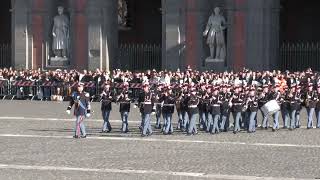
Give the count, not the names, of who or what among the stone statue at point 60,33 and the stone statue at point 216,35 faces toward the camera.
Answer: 2

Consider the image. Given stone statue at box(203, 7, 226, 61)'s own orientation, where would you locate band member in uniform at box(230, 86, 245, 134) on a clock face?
The band member in uniform is roughly at 12 o'clock from the stone statue.

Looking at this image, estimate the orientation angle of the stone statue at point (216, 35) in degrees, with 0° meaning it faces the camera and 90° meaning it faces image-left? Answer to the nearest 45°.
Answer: approximately 0°

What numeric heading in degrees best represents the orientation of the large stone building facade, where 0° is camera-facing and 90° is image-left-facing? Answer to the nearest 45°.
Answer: approximately 0°

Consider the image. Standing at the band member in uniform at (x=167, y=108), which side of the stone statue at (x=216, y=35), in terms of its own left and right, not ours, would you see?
front

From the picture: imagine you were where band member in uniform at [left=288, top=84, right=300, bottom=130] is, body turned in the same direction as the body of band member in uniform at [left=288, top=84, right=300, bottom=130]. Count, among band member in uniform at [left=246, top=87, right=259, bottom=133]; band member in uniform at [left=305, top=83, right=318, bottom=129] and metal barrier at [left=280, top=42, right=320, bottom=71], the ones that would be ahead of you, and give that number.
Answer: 1

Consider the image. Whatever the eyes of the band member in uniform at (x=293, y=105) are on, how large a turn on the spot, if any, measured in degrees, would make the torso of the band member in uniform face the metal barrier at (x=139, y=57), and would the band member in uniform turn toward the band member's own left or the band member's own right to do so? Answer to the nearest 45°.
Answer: approximately 90° to the band member's own right

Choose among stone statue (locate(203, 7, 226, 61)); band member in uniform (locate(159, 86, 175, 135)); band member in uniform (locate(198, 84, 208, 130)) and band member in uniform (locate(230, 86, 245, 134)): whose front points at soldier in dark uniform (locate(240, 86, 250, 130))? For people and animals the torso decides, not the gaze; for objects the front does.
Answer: the stone statue

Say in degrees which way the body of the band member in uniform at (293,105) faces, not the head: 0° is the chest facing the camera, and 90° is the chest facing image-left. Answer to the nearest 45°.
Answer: approximately 45°

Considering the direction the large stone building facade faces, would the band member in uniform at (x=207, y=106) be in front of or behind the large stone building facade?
in front
